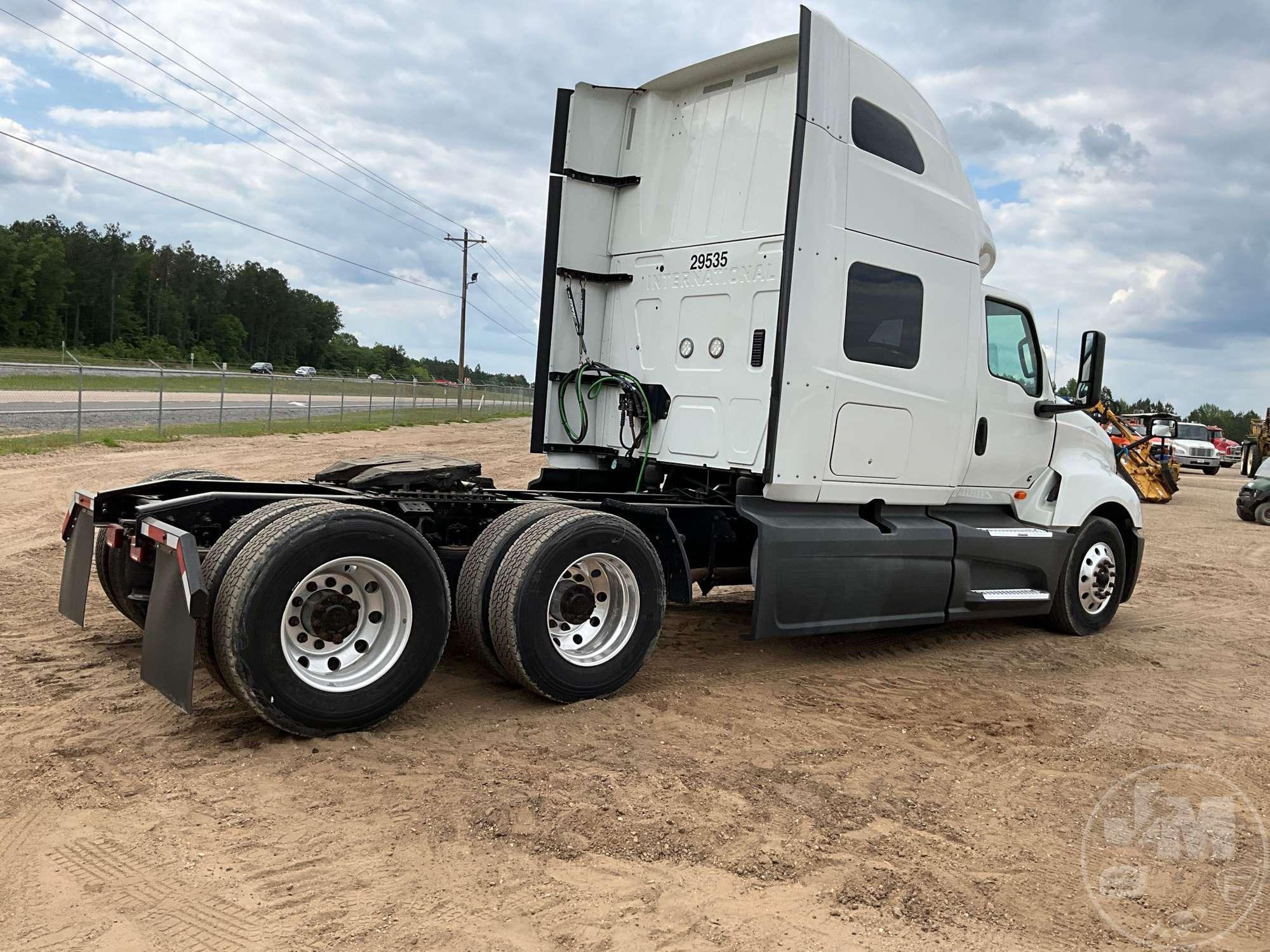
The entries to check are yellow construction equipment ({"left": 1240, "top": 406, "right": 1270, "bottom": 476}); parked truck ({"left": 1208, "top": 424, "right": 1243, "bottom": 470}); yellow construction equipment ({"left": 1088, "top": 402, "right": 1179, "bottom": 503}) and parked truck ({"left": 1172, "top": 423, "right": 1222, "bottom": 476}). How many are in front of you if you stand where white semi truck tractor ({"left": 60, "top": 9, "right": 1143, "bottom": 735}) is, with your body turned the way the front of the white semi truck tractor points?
4

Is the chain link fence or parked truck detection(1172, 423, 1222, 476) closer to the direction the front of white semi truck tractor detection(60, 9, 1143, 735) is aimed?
the parked truck

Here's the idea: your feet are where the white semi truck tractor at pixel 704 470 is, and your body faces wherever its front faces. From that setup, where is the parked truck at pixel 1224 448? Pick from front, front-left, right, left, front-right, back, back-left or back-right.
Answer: front

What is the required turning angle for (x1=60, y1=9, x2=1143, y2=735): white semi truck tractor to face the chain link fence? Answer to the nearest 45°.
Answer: approximately 90° to its left

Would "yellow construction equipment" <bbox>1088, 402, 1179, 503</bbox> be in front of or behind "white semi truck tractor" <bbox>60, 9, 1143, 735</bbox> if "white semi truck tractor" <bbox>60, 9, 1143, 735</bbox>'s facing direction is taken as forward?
in front

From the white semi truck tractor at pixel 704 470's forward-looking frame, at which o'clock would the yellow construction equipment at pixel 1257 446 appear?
The yellow construction equipment is roughly at 12 o'clock from the white semi truck tractor.

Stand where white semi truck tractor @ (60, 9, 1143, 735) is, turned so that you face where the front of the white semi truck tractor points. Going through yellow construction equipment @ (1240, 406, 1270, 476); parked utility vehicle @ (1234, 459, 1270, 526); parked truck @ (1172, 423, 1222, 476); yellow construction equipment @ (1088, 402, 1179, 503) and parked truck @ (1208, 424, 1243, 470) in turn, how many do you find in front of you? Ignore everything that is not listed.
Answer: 5

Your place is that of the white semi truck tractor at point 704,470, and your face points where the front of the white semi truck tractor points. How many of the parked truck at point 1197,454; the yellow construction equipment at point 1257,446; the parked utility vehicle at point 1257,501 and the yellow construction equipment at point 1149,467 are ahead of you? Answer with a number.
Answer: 4

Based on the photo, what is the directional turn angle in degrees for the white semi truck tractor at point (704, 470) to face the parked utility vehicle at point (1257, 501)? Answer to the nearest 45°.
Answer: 0° — it already faces it

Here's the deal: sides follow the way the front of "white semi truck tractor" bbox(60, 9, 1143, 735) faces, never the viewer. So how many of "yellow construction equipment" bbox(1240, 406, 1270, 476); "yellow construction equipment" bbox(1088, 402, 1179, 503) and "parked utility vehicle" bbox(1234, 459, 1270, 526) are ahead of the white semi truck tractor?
3

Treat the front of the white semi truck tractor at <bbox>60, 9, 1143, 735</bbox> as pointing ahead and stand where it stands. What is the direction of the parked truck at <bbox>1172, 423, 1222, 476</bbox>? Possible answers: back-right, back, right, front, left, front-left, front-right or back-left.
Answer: front

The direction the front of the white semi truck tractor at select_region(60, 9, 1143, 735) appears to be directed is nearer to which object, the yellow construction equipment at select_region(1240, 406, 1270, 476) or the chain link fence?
the yellow construction equipment

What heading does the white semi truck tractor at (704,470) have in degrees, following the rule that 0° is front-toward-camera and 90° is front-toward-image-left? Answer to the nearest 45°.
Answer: approximately 225°

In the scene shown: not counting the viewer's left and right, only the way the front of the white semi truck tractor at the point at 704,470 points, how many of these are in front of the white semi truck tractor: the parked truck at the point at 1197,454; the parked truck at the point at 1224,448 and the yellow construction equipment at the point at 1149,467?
3
